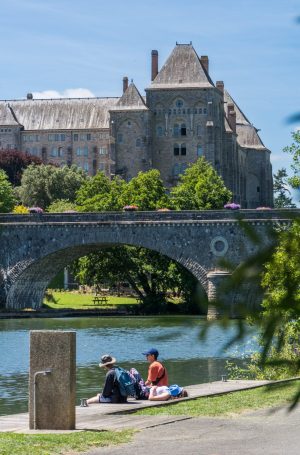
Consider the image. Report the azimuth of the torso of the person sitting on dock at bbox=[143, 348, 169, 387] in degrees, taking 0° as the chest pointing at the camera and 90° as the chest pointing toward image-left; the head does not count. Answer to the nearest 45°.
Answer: approximately 90°

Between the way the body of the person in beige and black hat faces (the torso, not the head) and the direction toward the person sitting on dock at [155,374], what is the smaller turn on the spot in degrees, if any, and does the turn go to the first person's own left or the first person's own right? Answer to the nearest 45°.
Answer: approximately 135° to the first person's own right

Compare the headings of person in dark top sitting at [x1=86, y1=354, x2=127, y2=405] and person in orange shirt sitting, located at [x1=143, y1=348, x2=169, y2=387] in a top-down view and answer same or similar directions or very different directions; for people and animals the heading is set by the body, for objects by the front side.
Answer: same or similar directions

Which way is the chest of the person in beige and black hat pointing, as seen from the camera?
to the viewer's left
